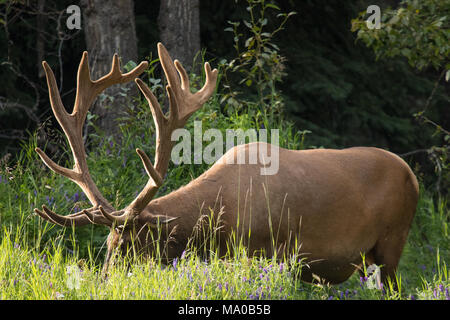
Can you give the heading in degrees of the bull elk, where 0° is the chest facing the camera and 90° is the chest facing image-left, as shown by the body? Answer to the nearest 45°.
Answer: approximately 90°

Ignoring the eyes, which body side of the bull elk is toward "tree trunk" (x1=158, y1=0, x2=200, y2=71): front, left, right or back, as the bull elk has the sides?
right

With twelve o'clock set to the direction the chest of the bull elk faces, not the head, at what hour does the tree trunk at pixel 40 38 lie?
The tree trunk is roughly at 2 o'clock from the bull elk.

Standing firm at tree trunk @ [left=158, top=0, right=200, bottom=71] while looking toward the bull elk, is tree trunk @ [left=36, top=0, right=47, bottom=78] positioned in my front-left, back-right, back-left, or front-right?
back-right

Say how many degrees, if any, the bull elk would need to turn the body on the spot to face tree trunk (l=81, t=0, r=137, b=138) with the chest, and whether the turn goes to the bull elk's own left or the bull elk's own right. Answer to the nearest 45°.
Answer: approximately 45° to the bull elk's own right
